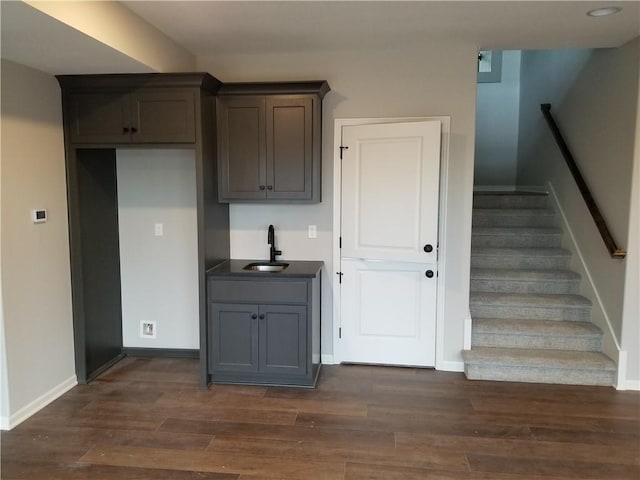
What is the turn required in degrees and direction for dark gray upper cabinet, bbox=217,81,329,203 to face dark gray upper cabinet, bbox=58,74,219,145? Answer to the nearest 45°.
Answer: approximately 90° to its right

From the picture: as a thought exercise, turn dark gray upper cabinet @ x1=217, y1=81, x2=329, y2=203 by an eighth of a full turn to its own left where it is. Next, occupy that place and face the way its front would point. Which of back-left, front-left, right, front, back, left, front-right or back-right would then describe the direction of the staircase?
front-left

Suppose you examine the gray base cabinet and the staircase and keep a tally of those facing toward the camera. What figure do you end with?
2

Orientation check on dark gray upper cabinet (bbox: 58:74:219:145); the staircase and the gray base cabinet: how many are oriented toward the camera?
3

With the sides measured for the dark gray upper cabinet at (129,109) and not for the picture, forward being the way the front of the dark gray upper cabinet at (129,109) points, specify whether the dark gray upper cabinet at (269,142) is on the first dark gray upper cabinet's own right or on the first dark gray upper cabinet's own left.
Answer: on the first dark gray upper cabinet's own left

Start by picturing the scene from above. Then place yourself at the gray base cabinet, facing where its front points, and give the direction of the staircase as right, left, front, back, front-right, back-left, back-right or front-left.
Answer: left

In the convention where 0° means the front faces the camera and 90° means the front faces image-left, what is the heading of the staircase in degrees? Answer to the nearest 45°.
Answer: approximately 0°

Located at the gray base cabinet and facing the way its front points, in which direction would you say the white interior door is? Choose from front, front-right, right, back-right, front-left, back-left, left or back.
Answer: left

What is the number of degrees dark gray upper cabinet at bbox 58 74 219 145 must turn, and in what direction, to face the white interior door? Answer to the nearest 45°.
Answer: approximately 90° to its left

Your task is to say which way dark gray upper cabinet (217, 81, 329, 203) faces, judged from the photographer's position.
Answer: facing the viewer

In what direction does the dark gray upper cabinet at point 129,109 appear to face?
toward the camera

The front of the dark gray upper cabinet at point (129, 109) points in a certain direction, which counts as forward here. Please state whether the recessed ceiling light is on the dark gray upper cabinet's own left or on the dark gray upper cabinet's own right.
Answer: on the dark gray upper cabinet's own left

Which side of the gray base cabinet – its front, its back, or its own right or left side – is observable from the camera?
front

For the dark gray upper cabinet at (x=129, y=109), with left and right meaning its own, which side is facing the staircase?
left
